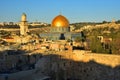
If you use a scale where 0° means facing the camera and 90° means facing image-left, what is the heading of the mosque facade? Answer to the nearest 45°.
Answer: approximately 0°

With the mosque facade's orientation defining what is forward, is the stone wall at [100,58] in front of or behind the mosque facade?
in front
